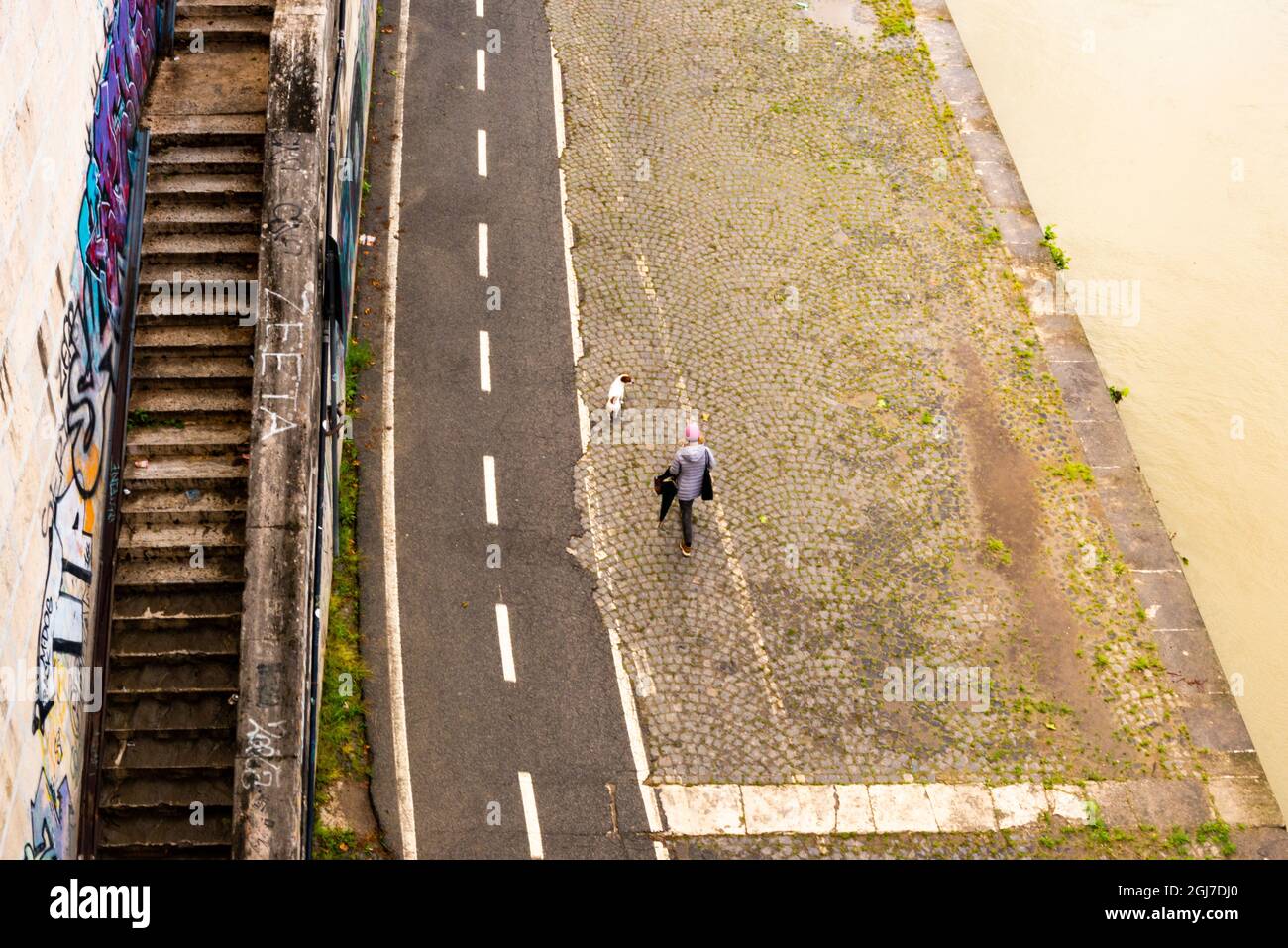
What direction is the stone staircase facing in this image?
toward the camera

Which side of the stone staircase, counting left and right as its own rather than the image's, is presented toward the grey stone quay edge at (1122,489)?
left
